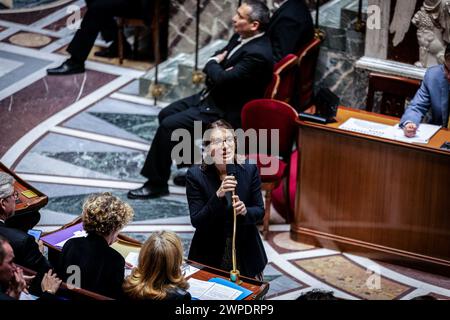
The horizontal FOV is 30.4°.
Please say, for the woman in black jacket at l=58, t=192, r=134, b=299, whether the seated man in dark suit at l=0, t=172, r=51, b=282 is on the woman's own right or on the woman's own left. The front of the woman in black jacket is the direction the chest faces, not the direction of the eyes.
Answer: on the woman's own left

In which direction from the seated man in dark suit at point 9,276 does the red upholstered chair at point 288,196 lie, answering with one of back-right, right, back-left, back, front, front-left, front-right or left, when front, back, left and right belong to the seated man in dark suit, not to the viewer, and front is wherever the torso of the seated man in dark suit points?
front-left

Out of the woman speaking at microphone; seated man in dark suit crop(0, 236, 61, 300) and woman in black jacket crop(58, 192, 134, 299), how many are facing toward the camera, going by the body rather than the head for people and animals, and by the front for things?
1

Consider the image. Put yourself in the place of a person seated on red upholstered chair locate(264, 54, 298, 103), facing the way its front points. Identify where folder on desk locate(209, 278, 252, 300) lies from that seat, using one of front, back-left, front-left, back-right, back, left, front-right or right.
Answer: front-left

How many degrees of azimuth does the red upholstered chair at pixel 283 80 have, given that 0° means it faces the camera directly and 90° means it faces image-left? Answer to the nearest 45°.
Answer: approximately 45°

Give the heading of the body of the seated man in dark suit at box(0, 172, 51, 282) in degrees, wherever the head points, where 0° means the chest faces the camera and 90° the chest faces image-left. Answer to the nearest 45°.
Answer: approximately 225°

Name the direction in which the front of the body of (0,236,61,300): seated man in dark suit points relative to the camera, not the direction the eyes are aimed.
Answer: to the viewer's right

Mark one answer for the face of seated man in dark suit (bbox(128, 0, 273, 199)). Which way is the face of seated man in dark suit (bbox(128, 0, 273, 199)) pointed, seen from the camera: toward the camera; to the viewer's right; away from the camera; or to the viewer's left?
to the viewer's left

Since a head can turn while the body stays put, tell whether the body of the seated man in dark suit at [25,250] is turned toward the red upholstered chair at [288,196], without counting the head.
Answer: yes

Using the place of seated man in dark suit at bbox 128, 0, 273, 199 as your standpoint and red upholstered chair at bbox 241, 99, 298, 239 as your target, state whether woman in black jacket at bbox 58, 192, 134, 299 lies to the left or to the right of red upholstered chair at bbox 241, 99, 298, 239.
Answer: right

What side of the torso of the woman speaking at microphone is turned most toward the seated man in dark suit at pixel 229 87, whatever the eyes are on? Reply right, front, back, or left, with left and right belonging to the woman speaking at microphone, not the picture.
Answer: back

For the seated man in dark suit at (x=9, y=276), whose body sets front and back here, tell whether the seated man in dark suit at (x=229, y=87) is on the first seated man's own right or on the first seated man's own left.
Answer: on the first seated man's own left
